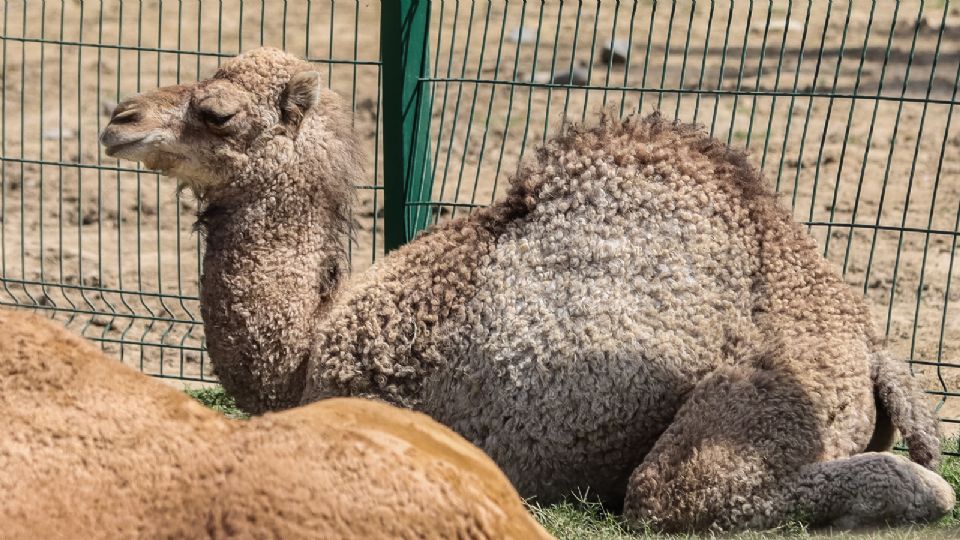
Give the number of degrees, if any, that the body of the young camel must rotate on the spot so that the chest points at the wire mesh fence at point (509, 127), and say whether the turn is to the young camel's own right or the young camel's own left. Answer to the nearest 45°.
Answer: approximately 90° to the young camel's own right

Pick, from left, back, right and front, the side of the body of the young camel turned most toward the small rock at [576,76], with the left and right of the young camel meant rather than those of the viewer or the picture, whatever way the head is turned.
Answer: right

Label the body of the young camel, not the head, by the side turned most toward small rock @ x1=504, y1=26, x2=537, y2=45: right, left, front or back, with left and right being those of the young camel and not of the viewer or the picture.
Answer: right

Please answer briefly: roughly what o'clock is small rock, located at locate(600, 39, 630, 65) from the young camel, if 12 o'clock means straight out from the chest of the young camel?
The small rock is roughly at 3 o'clock from the young camel.

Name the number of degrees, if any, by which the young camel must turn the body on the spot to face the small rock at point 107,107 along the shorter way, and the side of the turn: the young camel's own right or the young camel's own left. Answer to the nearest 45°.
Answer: approximately 45° to the young camel's own right

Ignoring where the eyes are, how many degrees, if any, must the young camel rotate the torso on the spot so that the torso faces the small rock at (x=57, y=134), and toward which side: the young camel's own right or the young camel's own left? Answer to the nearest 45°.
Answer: approximately 45° to the young camel's own right

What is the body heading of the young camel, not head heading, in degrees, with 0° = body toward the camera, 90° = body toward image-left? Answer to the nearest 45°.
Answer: approximately 90°
